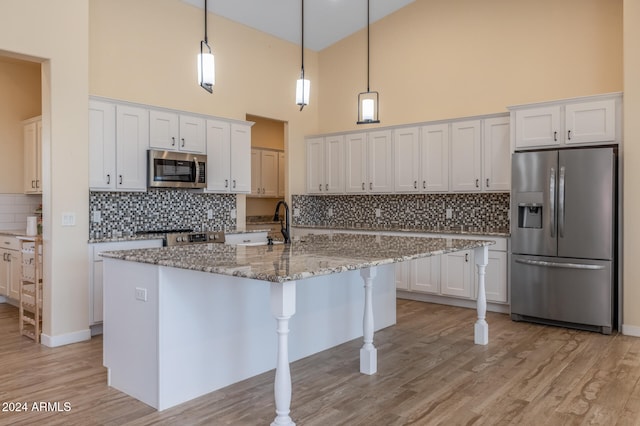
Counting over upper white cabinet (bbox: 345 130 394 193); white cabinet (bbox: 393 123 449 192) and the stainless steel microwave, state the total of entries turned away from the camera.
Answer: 0

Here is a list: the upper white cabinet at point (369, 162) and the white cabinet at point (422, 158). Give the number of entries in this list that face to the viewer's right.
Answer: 0

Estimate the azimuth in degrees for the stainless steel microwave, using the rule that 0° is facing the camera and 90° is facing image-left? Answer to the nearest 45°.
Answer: approximately 315°

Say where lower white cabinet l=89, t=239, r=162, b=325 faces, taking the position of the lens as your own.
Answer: facing the viewer and to the right of the viewer

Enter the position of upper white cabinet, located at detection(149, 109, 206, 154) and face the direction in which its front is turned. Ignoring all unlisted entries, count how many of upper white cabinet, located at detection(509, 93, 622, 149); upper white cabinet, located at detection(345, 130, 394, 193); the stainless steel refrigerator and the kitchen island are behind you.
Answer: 0

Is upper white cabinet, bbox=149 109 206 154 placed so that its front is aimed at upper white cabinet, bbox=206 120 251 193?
no

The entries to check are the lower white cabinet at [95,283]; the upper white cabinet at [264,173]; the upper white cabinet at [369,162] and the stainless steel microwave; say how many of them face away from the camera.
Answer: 0

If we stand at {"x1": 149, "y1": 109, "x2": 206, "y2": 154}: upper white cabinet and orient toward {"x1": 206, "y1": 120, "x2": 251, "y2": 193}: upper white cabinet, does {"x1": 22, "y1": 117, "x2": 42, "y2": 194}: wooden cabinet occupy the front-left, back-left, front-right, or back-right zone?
back-left

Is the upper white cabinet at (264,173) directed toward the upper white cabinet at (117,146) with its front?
no

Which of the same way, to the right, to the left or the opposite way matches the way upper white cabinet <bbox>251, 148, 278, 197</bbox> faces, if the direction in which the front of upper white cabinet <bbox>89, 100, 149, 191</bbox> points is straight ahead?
the same way

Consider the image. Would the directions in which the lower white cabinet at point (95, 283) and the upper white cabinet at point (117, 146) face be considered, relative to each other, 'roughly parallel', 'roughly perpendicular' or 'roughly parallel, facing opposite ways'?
roughly parallel

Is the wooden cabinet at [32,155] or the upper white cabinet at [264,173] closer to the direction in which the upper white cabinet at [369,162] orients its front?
the wooden cabinet

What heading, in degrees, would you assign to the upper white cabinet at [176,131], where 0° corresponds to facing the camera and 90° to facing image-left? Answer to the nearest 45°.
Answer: approximately 315°

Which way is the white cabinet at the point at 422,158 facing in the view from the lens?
facing the viewer and to the left of the viewer
